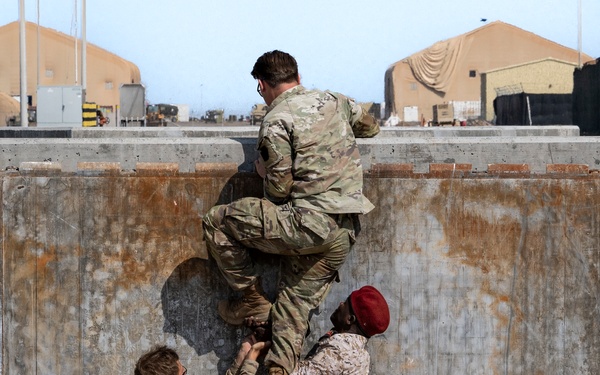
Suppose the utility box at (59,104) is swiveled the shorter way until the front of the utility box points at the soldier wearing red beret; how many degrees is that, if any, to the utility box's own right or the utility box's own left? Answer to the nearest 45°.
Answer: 0° — it already faces them

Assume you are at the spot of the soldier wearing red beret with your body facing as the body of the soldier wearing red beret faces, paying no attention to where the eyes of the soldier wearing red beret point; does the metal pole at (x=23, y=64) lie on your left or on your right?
on your right

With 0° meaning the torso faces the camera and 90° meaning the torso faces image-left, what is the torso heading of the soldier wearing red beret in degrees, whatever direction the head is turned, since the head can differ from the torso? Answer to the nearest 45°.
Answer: approximately 90°

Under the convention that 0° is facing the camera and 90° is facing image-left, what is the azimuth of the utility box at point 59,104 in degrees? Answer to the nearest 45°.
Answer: approximately 0°

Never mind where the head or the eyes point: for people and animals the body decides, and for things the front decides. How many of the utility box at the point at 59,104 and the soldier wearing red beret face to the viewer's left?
1

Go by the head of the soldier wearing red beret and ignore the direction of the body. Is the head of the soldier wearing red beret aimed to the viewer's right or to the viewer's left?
to the viewer's left

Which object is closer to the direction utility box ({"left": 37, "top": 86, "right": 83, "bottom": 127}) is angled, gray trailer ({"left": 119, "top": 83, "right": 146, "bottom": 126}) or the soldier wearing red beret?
the soldier wearing red beret

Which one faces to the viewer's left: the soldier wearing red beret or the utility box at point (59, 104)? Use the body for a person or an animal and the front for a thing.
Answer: the soldier wearing red beret
